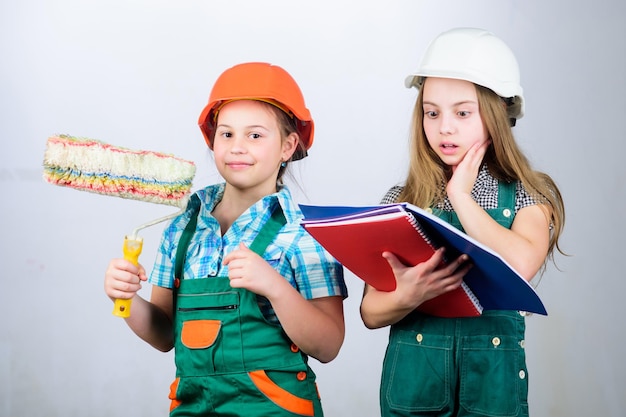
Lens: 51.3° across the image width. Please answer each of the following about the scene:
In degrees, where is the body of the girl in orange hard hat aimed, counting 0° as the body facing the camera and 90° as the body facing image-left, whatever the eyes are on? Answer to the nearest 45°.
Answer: approximately 45°

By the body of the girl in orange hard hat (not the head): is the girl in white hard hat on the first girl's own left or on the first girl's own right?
on the first girl's own left

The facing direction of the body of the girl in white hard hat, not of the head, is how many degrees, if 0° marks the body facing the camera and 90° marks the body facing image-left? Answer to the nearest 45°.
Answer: approximately 0°

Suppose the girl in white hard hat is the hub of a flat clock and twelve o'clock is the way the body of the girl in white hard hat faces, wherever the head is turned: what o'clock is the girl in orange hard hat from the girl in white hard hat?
The girl in orange hard hat is roughly at 3 o'clock from the girl in white hard hat.
